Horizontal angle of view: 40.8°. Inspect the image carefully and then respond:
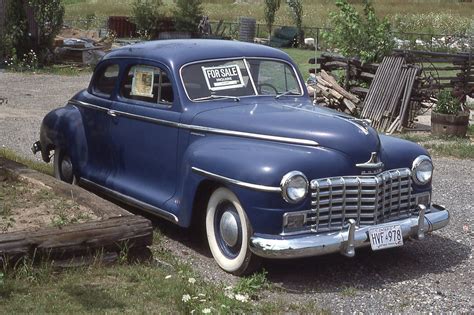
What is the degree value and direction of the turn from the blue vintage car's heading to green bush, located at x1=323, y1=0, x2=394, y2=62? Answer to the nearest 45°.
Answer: approximately 135° to its left

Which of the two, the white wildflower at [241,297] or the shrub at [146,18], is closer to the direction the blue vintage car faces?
the white wildflower

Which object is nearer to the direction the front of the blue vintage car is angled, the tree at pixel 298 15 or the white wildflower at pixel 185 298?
the white wildflower

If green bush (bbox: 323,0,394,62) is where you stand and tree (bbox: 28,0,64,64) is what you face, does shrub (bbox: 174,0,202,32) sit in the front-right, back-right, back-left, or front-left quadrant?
front-right

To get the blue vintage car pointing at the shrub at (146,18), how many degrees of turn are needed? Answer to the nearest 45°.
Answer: approximately 135° to its left

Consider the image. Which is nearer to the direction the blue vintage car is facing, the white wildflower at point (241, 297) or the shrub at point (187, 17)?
the white wildflower

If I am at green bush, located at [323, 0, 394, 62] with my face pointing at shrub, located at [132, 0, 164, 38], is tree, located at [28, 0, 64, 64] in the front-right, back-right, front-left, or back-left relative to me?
front-left

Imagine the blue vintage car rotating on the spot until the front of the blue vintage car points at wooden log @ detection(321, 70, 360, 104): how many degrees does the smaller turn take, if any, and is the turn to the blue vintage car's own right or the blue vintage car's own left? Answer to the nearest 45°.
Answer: approximately 135° to the blue vintage car's own left

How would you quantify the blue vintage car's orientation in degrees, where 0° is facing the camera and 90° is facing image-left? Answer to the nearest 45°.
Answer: approximately 315°

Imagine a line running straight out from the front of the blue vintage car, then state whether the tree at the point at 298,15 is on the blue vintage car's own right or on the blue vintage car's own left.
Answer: on the blue vintage car's own left

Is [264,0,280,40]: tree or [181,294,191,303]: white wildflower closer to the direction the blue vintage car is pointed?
the white wildflower

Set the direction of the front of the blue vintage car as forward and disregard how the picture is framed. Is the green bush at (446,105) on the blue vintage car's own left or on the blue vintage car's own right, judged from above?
on the blue vintage car's own left

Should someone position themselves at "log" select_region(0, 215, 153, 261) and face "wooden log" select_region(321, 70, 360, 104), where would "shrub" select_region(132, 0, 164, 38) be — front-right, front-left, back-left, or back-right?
front-left
